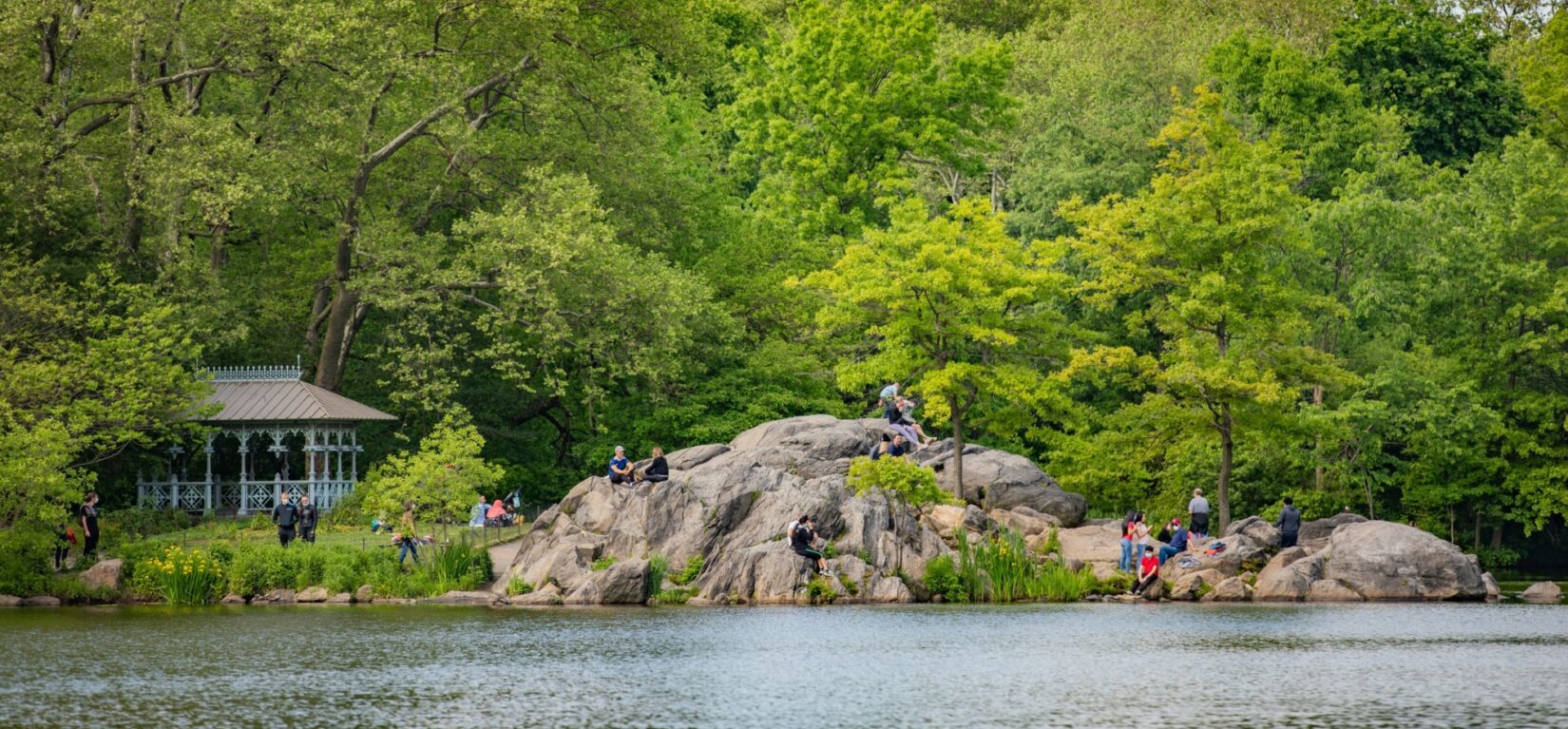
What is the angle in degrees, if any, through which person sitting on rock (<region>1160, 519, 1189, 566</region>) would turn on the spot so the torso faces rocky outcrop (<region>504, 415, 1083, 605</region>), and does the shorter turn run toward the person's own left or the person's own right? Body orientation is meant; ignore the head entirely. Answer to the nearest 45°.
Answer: approximately 45° to the person's own right

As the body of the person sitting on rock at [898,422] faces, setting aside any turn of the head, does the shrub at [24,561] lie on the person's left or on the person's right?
on the person's right

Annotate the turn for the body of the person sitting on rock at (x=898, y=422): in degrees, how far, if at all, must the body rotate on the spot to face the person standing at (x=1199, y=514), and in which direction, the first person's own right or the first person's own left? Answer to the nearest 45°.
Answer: approximately 45° to the first person's own left

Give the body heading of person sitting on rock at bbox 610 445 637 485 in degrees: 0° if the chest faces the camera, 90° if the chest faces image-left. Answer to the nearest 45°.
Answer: approximately 315°

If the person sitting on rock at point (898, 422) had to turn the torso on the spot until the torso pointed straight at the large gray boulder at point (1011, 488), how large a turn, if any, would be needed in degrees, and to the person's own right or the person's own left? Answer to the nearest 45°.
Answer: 0° — they already face it

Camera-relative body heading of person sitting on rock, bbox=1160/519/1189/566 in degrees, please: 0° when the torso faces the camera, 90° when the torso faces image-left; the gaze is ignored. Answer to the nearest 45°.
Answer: approximately 45°

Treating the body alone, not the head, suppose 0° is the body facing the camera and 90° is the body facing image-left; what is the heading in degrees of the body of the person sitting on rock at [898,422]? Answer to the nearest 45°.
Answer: approximately 315°

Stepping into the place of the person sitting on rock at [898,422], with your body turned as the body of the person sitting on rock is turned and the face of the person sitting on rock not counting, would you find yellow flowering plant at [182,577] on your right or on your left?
on your right

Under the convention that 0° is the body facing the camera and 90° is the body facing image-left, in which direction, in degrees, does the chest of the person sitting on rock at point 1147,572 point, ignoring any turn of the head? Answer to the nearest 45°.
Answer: approximately 45°

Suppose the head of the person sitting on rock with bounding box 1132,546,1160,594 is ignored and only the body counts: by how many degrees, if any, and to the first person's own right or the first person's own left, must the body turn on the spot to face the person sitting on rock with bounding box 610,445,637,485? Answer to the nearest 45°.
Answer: approximately 45° to the first person's own right
